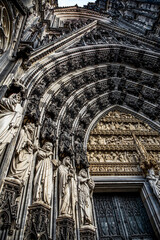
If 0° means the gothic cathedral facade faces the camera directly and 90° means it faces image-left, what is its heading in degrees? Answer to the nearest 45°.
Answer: approximately 0°
